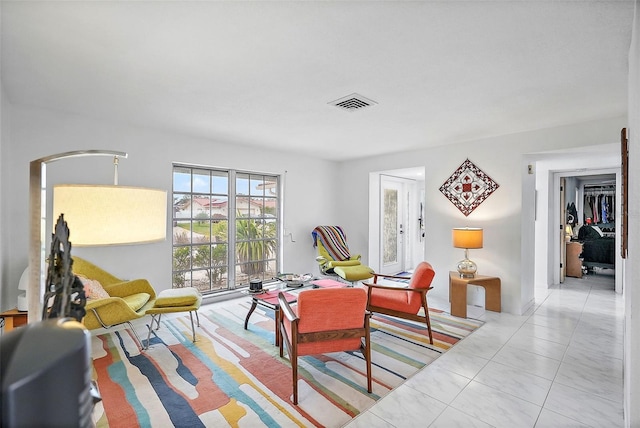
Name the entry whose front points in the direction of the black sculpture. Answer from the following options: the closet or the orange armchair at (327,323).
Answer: the closet

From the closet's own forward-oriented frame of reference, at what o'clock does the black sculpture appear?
The black sculpture is roughly at 12 o'clock from the closet.

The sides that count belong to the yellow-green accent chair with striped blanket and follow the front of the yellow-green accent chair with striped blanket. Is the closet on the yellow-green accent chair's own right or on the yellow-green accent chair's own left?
on the yellow-green accent chair's own left

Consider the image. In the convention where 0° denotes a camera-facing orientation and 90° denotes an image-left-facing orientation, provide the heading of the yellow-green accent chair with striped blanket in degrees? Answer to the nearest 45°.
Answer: approximately 315°

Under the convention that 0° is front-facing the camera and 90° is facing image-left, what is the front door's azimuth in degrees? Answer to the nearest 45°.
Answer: approximately 315°

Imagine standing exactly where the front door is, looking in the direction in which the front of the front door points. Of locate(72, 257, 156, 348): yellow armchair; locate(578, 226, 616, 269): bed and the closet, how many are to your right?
1

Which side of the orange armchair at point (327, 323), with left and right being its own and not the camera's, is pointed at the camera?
back

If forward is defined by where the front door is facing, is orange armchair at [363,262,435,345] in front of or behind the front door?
in front

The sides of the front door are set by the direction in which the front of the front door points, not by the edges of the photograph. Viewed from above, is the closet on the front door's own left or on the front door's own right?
on the front door's own left

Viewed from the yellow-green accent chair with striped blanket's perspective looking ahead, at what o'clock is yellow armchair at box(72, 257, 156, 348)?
The yellow armchair is roughly at 3 o'clock from the yellow-green accent chair with striped blanket.

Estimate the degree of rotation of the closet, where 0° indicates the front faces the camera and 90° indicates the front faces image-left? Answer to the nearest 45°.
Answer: approximately 0°

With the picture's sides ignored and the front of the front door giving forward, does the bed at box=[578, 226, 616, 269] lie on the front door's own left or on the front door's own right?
on the front door's own left
